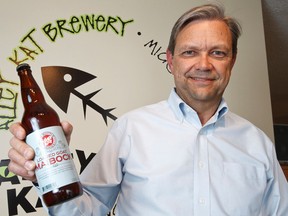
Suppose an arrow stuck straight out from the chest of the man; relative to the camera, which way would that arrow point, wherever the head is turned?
toward the camera

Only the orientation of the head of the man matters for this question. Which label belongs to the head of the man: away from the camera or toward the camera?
toward the camera
